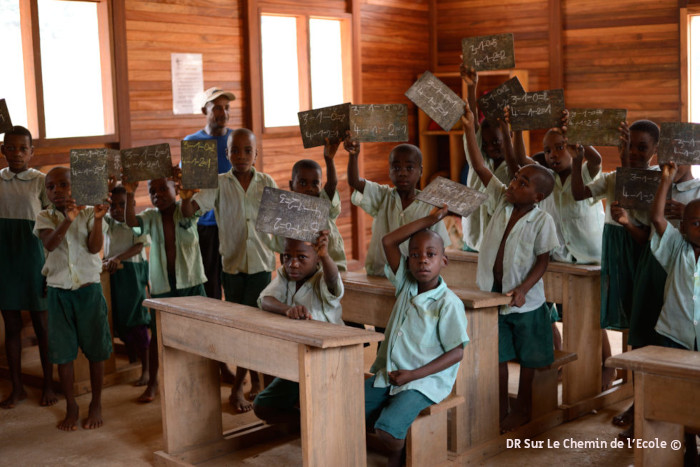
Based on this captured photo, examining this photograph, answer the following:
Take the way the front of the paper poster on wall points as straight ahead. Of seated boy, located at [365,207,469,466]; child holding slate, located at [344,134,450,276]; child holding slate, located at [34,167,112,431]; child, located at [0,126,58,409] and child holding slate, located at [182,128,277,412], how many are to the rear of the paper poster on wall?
0

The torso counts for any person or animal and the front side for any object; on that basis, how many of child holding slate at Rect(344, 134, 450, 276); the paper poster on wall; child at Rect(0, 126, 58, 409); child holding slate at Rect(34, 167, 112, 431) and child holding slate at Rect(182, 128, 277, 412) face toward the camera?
5

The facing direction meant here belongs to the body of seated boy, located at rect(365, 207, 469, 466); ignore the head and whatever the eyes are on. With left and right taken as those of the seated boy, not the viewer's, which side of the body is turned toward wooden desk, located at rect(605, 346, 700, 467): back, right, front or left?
left

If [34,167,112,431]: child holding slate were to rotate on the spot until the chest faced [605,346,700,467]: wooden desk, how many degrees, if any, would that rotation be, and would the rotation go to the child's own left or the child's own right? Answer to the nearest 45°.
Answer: approximately 45° to the child's own left

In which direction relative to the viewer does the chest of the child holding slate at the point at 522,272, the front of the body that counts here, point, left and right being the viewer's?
facing the viewer and to the left of the viewer

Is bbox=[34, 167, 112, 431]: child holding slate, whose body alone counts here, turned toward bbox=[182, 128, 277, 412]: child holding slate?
no

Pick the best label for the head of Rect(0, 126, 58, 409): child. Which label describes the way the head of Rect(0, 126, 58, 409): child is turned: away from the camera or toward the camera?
toward the camera

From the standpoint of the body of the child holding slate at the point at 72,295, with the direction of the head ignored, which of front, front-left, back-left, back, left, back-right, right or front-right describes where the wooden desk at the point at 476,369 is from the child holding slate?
front-left

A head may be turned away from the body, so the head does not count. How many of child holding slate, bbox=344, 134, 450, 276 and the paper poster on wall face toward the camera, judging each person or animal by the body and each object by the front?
2

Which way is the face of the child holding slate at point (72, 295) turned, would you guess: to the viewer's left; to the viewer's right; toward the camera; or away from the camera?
toward the camera

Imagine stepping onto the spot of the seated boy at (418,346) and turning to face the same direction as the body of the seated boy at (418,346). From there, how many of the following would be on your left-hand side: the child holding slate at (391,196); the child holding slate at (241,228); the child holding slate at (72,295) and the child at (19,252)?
0

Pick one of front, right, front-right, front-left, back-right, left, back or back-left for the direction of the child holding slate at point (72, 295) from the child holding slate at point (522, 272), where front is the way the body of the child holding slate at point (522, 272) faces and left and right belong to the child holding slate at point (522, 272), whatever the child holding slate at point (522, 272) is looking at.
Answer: front-right

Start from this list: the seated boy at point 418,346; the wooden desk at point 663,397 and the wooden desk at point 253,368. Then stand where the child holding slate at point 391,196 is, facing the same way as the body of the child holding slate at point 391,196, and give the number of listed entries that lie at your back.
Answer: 0

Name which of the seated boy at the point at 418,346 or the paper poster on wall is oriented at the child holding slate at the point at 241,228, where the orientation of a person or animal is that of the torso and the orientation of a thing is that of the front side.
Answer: the paper poster on wall

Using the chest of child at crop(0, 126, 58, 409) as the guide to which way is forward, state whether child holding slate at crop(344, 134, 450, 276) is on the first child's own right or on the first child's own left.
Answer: on the first child's own left

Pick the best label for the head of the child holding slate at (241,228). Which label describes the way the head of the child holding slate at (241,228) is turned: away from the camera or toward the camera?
toward the camera

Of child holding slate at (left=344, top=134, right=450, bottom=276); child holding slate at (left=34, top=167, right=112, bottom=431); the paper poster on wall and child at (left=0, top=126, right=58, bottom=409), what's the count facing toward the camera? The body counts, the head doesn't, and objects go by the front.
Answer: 4

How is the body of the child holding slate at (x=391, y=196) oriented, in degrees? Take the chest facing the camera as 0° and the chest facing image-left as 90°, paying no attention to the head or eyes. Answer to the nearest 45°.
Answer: approximately 0°

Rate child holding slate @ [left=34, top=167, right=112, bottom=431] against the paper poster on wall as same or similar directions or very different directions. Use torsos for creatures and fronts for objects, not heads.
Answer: same or similar directions
